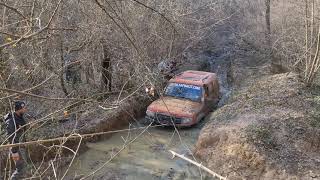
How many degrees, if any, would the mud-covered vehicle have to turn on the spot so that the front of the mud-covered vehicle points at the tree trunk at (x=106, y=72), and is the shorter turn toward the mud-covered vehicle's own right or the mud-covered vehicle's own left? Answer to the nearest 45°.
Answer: approximately 45° to the mud-covered vehicle's own right

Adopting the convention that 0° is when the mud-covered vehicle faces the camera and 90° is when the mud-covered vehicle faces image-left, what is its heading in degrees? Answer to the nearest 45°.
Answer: approximately 45°
